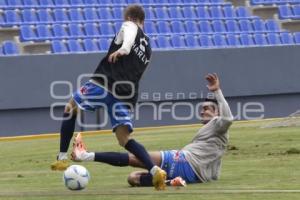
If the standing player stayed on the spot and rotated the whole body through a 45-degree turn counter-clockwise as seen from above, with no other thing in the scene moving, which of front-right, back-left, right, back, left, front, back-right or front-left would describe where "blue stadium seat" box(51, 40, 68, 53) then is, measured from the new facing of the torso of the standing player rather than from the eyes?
right

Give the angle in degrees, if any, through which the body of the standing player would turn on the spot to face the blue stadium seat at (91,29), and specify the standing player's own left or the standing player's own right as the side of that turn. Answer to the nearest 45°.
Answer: approximately 45° to the standing player's own right

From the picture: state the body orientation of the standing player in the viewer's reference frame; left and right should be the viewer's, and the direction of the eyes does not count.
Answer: facing away from the viewer and to the left of the viewer

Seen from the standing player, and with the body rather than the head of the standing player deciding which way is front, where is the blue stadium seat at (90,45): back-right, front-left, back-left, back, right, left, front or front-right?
front-right

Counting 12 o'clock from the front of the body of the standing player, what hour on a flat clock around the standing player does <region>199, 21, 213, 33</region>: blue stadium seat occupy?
The blue stadium seat is roughly at 2 o'clock from the standing player.

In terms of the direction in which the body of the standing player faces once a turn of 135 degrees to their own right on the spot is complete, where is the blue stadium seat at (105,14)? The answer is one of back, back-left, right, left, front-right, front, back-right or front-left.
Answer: left

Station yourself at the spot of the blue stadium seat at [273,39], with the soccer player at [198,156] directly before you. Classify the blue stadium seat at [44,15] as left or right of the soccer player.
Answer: right
